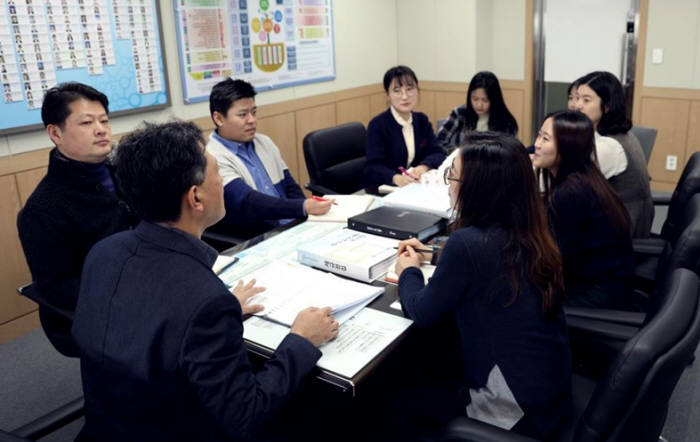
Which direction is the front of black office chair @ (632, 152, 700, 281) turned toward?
to the viewer's left

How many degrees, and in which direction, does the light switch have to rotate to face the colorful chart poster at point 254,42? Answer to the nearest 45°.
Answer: approximately 45° to its right

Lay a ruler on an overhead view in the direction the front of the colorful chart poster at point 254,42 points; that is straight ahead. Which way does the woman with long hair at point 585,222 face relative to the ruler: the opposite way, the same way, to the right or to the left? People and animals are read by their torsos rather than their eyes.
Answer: the opposite way

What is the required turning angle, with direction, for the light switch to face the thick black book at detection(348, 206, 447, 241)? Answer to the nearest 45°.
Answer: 0° — it already faces it

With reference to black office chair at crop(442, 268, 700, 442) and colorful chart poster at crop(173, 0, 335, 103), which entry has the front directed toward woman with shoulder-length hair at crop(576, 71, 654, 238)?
the colorful chart poster

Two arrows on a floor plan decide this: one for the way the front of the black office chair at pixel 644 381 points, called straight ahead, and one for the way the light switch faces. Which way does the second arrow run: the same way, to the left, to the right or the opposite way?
to the left

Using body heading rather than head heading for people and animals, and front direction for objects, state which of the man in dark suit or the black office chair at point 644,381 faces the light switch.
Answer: the man in dark suit

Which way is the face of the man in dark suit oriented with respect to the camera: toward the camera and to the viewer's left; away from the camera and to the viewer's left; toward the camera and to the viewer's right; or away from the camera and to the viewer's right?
away from the camera and to the viewer's right

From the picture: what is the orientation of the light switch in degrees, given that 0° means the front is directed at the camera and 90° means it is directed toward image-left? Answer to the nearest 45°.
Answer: approximately 0°

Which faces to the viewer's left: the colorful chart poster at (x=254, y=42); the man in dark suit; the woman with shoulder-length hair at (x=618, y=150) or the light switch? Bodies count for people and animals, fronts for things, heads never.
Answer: the woman with shoulder-length hair

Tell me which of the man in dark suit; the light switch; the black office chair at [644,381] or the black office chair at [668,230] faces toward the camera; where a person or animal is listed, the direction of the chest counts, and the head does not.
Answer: the light switch

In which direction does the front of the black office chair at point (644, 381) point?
to the viewer's left

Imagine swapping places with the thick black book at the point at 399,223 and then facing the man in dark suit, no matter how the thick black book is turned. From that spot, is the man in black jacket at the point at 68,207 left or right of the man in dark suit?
right

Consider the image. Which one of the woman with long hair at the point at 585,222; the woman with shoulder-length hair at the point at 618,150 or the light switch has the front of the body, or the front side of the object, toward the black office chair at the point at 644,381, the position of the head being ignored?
the light switch

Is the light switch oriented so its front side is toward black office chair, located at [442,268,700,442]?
yes

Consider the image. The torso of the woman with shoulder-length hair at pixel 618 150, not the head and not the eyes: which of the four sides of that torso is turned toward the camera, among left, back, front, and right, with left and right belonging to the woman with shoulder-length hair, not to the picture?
left

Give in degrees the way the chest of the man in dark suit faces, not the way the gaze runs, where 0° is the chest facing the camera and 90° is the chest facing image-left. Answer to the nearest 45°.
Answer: approximately 225°

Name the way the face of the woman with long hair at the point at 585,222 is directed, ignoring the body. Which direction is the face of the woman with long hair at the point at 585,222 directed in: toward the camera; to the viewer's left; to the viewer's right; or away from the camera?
to the viewer's left
